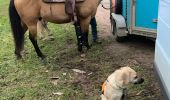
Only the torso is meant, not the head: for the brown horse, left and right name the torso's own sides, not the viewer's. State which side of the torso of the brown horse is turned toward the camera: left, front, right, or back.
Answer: right

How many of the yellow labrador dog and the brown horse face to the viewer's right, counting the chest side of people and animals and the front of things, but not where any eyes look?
2

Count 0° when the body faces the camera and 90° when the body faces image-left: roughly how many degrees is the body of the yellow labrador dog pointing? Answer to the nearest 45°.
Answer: approximately 270°

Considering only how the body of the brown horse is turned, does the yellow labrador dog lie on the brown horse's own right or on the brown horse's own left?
on the brown horse's own right

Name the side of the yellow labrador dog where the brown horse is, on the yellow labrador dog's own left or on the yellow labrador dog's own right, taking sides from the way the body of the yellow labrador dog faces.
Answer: on the yellow labrador dog's own left
